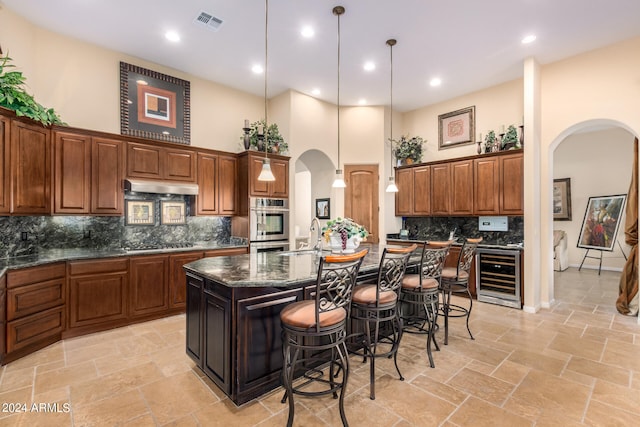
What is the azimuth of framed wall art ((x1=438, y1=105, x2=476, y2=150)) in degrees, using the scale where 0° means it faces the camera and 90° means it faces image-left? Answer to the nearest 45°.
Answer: approximately 45°

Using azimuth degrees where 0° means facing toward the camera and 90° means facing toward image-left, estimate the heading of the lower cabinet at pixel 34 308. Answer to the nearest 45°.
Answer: approximately 315°

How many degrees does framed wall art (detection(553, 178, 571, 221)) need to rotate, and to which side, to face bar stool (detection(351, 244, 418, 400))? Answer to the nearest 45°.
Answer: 0° — it already faces it

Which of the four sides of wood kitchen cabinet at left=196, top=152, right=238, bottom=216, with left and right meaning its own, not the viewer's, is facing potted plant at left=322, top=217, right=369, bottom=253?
front

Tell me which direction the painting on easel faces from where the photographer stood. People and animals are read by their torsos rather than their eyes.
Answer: facing the viewer and to the left of the viewer

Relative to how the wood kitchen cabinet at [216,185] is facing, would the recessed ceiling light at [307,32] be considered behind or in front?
in front

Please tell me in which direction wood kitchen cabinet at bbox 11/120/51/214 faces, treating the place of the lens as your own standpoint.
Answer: facing the viewer and to the right of the viewer

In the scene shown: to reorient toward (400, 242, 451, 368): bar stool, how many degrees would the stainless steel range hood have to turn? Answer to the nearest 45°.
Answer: approximately 45° to its left
